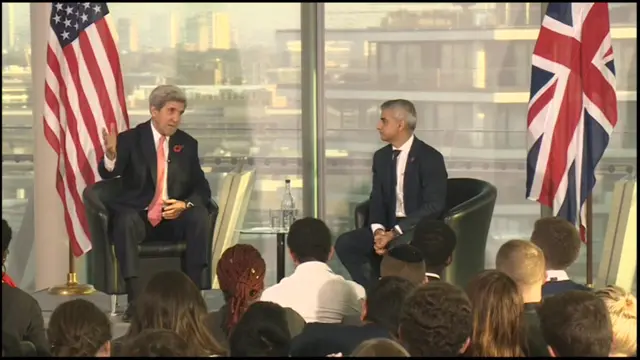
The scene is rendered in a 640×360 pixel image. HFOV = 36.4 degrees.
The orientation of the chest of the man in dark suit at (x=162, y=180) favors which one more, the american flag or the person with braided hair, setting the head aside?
the person with braided hair

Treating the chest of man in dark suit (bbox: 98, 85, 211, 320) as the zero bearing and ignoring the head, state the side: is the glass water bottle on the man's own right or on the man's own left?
on the man's own left

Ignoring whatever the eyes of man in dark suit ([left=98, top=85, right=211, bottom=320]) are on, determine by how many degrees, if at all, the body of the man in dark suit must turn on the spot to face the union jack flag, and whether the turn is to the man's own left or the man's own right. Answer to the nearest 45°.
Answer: approximately 90° to the man's own left

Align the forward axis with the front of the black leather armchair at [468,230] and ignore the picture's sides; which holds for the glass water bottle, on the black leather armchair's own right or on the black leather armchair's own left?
on the black leather armchair's own right

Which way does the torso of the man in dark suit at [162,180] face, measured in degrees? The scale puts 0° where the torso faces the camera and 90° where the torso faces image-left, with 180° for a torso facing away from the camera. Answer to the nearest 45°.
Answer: approximately 0°

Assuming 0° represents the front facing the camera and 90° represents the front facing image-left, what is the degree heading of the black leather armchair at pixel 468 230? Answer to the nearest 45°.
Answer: approximately 45°

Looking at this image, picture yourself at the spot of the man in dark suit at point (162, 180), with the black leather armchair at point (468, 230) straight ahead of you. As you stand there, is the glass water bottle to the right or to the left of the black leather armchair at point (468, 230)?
left

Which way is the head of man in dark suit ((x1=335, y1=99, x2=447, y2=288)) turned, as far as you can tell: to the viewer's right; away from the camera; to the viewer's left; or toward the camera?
to the viewer's left

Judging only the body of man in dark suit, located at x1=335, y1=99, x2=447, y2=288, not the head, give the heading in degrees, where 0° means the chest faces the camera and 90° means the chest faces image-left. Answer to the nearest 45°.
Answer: approximately 45°

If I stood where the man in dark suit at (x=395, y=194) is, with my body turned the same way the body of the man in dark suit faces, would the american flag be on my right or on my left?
on my right

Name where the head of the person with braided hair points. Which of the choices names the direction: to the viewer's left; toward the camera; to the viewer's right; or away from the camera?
away from the camera
